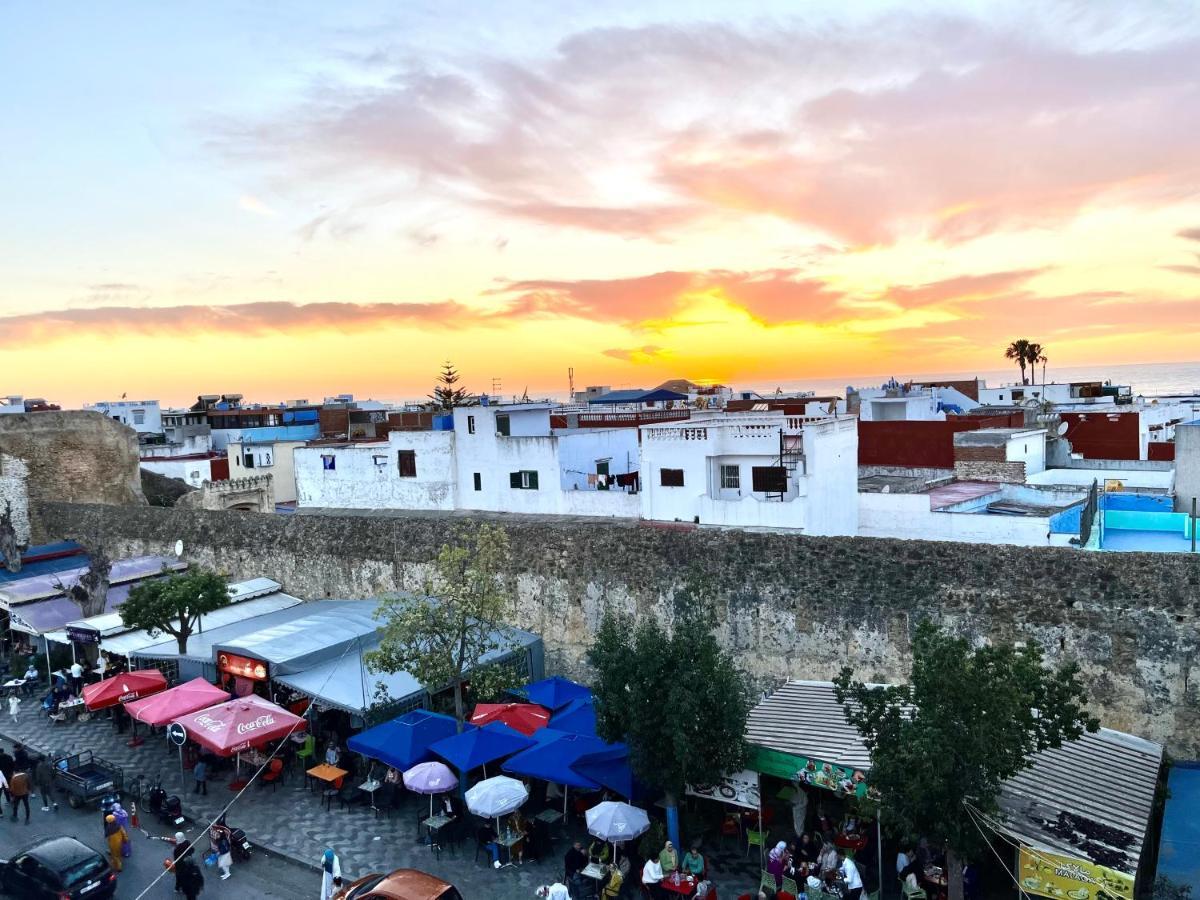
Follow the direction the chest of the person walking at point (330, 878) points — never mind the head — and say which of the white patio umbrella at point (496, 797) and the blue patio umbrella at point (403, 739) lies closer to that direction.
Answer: the blue patio umbrella

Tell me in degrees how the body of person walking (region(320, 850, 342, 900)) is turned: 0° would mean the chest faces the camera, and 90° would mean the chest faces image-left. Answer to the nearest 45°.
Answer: approximately 180°

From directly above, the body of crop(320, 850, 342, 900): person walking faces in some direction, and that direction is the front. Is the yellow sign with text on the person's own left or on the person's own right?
on the person's own right

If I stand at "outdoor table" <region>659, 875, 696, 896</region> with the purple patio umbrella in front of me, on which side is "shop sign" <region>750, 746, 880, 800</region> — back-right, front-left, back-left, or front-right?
back-right

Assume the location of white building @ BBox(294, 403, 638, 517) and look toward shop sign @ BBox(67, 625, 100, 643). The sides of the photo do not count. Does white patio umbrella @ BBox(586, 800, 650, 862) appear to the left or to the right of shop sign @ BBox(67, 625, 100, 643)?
left

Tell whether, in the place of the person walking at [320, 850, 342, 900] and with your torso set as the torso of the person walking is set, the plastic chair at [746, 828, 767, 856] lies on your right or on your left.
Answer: on your right

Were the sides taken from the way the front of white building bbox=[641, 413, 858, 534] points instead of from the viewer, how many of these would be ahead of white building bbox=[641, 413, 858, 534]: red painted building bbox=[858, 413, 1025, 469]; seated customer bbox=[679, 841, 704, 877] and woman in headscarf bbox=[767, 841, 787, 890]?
2

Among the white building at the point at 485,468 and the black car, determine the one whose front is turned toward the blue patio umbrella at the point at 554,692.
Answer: the white building

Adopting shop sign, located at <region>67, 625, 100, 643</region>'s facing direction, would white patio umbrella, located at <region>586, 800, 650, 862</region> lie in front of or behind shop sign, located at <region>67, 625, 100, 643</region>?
in front

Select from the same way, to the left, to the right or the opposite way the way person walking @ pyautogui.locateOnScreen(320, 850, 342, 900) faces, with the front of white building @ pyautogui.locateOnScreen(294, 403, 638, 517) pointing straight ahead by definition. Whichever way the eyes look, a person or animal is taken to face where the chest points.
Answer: the opposite way

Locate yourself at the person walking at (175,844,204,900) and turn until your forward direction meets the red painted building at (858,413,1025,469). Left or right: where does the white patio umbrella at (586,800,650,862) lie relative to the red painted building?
right

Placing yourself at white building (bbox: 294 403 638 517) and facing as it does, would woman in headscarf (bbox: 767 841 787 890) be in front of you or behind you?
in front

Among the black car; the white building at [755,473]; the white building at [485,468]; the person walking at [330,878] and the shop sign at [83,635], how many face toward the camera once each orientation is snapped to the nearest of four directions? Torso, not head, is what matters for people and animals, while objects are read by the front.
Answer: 3

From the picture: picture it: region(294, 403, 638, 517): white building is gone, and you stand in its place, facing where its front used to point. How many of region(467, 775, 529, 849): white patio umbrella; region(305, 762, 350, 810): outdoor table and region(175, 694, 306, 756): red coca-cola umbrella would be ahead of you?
3
